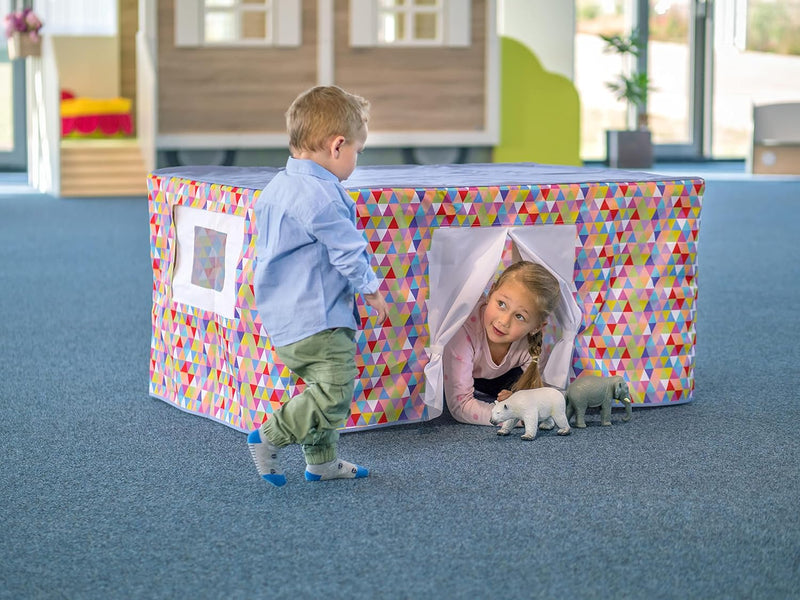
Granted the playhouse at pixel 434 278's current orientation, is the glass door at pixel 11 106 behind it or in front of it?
behind

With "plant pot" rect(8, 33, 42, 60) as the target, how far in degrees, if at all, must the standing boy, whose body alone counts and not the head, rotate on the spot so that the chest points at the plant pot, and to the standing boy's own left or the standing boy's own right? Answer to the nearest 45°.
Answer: approximately 45° to the standing boy's own left

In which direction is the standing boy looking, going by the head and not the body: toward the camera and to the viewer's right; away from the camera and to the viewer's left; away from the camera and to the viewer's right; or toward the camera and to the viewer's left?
away from the camera and to the viewer's right

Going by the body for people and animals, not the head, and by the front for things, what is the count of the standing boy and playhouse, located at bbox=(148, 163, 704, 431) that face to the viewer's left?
0

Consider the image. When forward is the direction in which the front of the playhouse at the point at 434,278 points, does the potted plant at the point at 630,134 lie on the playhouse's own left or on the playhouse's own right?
on the playhouse's own left

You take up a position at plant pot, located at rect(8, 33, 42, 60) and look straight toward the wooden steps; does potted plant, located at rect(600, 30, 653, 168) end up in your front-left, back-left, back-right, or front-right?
front-left

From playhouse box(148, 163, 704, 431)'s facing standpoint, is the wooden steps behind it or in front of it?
behind

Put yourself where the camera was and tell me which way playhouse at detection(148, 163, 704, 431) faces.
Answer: facing the viewer and to the right of the viewer

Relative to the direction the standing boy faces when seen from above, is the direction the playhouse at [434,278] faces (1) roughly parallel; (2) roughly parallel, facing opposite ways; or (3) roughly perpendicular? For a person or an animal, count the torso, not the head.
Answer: roughly perpendicular

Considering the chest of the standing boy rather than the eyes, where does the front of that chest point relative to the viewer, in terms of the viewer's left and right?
facing away from the viewer and to the right of the viewer

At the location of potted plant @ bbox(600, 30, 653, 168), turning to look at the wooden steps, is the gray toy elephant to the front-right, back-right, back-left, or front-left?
front-left
